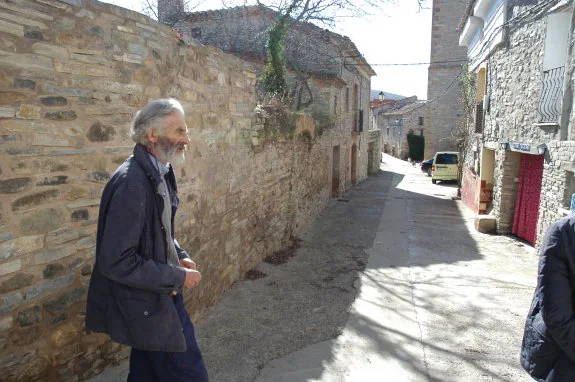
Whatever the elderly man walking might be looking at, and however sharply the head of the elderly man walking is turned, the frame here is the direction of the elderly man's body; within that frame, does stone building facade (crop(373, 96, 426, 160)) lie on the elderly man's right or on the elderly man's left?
on the elderly man's left

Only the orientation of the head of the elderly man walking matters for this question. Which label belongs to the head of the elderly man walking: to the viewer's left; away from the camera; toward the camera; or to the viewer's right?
to the viewer's right

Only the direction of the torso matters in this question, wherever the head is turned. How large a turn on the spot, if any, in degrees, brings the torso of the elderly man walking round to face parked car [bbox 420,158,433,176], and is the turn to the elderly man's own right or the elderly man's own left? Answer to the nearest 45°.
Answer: approximately 45° to the elderly man's own left

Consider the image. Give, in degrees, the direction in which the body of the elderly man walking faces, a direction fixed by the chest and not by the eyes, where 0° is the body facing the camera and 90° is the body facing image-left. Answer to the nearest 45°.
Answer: approximately 270°

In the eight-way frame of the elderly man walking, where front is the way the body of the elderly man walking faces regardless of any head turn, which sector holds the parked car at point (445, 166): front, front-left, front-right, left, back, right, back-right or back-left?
front-left

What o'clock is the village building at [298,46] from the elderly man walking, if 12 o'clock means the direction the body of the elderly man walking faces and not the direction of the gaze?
The village building is roughly at 10 o'clock from the elderly man walking.
